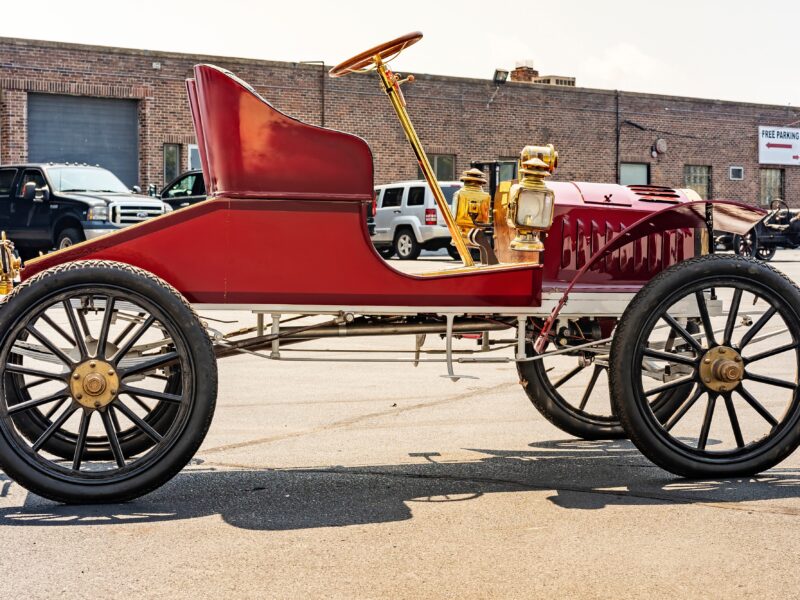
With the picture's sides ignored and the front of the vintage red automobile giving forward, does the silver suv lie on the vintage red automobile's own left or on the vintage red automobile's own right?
on the vintage red automobile's own left

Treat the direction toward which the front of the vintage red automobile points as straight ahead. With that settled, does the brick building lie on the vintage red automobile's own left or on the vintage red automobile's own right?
on the vintage red automobile's own left

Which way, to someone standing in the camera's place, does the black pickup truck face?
facing the viewer and to the right of the viewer

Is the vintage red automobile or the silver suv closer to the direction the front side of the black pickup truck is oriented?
the vintage red automobile

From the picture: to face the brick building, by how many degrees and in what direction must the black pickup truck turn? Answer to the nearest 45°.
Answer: approximately 90° to its left

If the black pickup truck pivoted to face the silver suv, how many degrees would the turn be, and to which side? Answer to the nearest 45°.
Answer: approximately 90° to its left

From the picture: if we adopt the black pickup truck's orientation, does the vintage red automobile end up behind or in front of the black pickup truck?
in front

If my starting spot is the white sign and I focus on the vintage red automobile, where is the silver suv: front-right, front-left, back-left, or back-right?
front-right

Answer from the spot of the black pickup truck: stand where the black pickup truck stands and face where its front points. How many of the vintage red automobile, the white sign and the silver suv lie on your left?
2

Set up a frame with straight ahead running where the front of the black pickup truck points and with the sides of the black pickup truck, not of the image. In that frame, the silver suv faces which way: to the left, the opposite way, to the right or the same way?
the opposite way

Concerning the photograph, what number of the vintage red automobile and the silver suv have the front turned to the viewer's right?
1

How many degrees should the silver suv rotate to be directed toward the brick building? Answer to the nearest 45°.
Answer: approximately 45° to its right

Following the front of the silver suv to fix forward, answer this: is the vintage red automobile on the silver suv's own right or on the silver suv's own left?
on the silver suv's own left

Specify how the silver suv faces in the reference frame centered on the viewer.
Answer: facing away from the viewer and to the left of the viewer

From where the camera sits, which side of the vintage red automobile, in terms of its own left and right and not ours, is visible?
right
